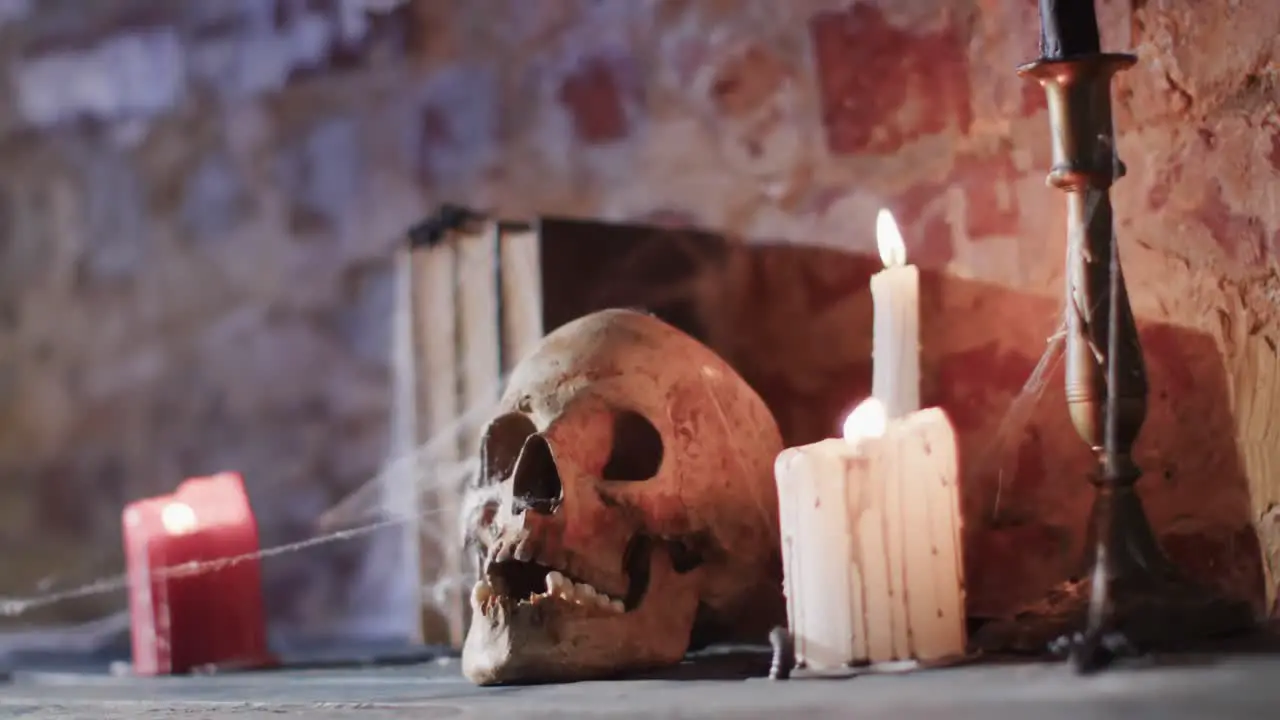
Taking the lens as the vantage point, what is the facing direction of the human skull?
facing the viewer and to the left of the viewer
